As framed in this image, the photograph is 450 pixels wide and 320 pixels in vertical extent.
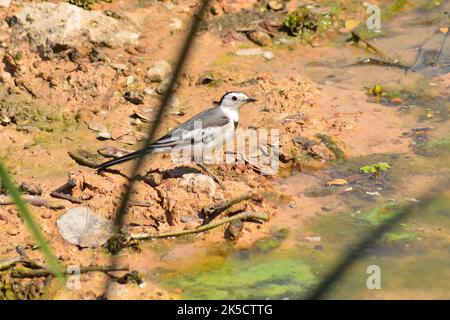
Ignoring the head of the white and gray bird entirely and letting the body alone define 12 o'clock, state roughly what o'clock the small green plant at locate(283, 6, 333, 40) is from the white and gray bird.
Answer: The small green plant is roughly at 10 o'clock from the white and gray bird.

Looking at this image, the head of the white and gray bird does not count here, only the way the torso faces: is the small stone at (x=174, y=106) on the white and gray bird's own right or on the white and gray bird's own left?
on the white and gray bird's own left

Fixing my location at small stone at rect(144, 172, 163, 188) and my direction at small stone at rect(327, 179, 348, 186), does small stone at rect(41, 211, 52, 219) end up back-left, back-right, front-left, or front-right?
back-right

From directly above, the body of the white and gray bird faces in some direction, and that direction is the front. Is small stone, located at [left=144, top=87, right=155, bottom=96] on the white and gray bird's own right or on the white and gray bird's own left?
on the white and gray bird's own left

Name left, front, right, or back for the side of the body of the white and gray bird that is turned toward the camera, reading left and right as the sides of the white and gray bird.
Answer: right

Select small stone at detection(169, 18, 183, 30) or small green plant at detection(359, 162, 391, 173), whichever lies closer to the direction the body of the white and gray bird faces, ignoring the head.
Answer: the small green plant

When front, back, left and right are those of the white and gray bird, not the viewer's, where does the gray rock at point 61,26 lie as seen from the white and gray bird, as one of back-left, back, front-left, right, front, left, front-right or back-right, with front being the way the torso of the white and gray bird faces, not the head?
back-left

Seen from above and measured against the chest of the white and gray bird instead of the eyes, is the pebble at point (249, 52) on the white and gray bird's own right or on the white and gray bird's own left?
on the white and gray bird's own left

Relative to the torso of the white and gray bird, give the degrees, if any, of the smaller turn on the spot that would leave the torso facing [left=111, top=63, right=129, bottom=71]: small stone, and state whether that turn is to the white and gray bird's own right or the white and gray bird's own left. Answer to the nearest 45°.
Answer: approximately 135° to the white and gray bird's own left

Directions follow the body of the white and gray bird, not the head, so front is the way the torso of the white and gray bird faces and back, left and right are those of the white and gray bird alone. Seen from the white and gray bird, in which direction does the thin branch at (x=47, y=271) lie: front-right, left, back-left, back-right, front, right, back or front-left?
back-right
